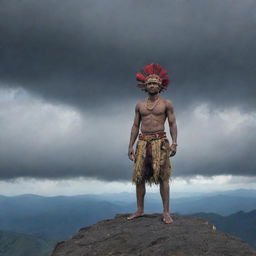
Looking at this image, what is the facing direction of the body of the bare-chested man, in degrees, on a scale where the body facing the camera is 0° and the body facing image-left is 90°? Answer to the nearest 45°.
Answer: approximately 0°
